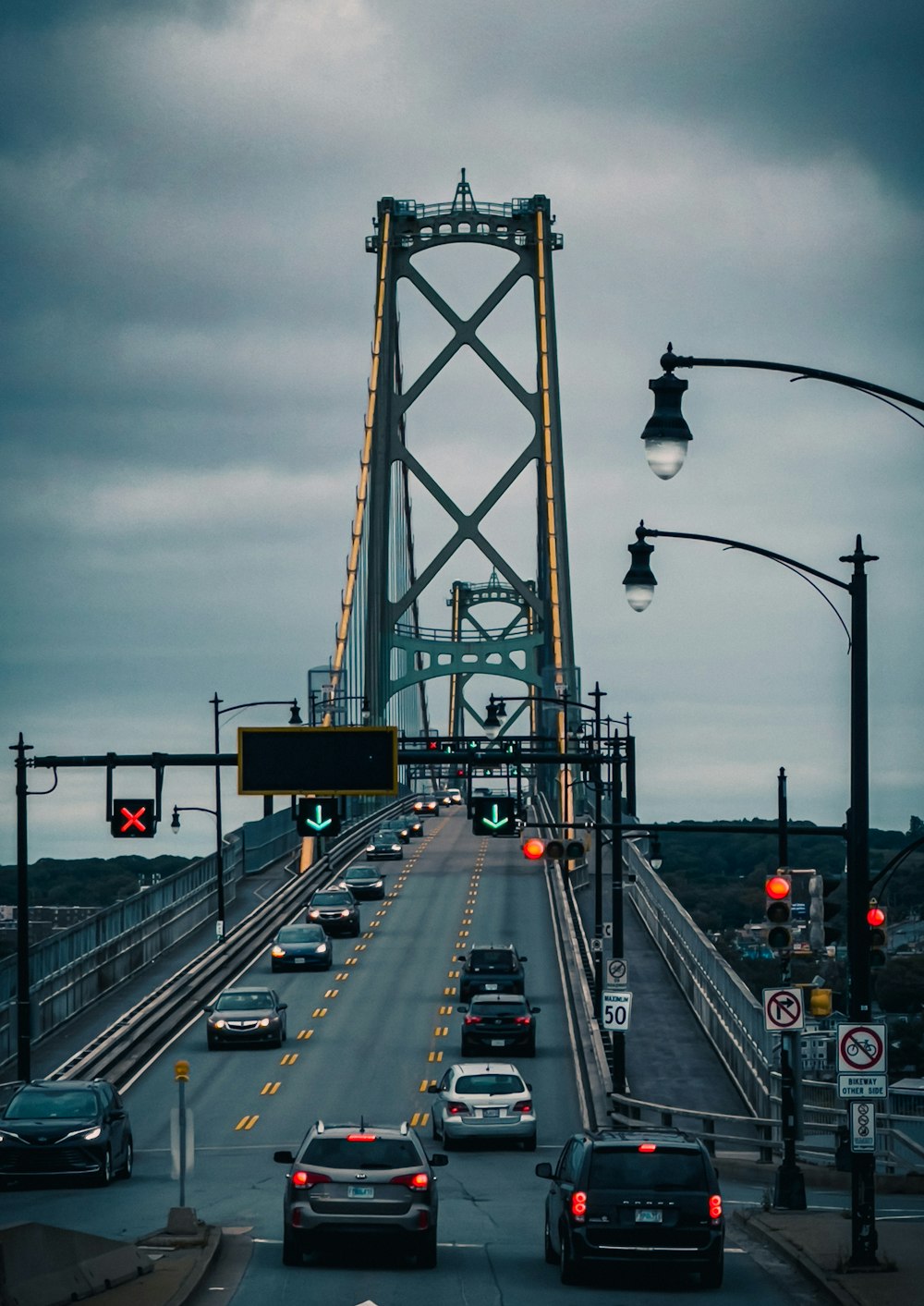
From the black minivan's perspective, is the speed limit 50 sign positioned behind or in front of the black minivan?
in front

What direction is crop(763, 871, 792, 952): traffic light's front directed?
toward the camera

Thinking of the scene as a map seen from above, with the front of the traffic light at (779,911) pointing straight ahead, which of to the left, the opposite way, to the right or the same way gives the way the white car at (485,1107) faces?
the opposite way

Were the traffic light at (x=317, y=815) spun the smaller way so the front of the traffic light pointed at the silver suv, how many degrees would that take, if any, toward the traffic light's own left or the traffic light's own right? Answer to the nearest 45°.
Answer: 0° — it already faces it

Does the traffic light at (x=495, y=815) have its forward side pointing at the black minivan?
yes

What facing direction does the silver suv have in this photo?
away from the camera

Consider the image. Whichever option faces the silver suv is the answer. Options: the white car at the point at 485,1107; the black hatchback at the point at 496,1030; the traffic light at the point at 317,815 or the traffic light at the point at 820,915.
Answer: the traffic light at the point at 317,815

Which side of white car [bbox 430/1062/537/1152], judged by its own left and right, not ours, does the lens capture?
back

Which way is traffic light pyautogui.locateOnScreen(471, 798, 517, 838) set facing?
toward the camera

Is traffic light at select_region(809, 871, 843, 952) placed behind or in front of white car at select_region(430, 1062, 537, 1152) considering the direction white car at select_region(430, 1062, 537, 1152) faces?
behind

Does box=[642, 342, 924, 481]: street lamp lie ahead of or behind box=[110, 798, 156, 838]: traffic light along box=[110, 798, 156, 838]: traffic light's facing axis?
ahead

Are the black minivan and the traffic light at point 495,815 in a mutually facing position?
yes

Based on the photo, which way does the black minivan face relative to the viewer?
away from the camera

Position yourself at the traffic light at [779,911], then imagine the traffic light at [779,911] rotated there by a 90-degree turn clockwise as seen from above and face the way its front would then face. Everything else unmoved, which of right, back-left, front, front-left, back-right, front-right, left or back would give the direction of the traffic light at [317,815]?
front-right
